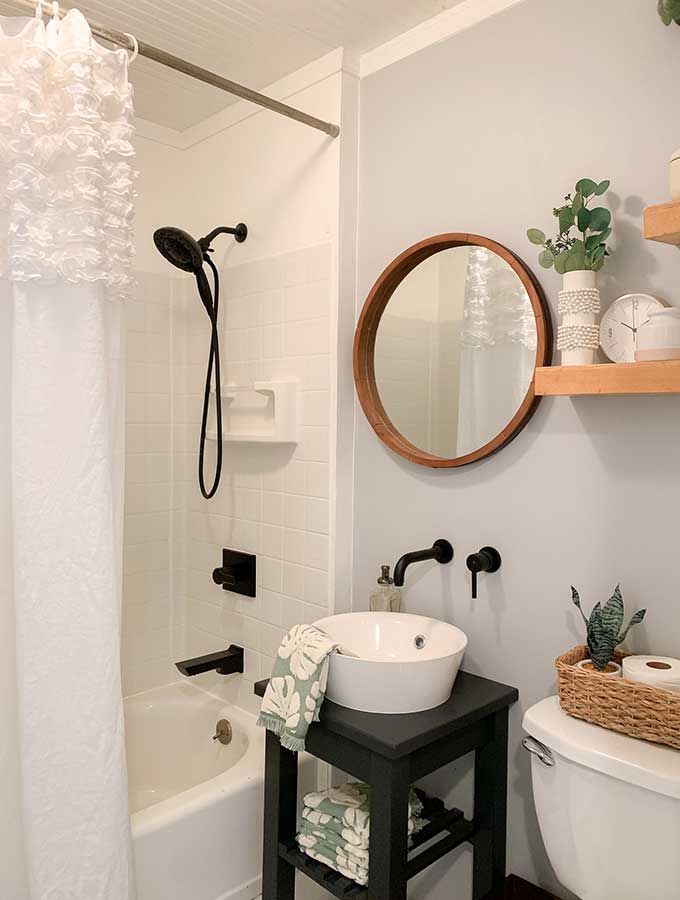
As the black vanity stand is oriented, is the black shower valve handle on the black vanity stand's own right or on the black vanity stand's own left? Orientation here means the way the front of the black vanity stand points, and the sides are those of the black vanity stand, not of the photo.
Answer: on the black vanity stand's own right

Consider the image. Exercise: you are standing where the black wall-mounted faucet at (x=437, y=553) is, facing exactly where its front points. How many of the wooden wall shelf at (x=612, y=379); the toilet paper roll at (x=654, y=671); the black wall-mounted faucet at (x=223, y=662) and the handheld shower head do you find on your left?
2

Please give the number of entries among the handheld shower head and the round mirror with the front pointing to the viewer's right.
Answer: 0

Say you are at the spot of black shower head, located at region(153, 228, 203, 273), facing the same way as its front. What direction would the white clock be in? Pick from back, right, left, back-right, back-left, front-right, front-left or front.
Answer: left

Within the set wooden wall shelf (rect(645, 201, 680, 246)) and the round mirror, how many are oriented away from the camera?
0
